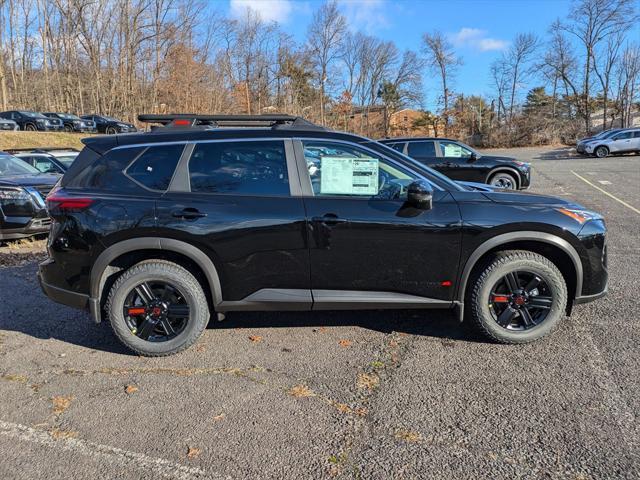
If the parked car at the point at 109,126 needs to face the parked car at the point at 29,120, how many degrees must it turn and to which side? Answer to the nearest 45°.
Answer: approximately 135° to its right

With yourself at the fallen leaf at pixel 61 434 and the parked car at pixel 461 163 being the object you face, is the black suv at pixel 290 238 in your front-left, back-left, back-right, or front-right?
front-right

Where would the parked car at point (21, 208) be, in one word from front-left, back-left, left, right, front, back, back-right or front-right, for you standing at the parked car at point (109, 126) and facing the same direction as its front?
front-right

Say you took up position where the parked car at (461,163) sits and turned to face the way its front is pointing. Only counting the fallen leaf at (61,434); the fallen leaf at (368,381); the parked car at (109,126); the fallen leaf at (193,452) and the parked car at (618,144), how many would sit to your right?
3

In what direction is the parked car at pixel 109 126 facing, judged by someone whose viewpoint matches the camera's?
facing the viewer and to the right of the viewer

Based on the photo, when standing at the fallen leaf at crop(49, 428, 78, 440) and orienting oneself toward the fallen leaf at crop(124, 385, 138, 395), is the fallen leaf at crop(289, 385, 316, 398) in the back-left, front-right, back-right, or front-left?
front-right

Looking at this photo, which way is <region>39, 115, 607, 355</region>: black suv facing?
to the viewer's right

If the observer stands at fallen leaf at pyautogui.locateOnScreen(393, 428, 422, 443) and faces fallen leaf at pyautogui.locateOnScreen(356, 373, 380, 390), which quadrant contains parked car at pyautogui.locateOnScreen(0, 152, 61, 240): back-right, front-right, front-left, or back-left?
front-left

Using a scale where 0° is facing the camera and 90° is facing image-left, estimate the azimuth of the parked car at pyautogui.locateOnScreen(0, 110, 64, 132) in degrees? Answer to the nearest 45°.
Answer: approximately 315°

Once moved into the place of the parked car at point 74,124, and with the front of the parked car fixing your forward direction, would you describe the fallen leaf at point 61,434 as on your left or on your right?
on your right

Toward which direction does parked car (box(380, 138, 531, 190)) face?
to the viewer's right

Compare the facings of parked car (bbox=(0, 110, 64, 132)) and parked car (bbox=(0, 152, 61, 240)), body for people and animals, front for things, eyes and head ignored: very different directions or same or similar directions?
same or similar directions

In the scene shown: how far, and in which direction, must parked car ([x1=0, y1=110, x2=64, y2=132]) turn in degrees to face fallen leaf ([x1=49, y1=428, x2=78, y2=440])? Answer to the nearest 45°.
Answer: approximately 45° to its right
